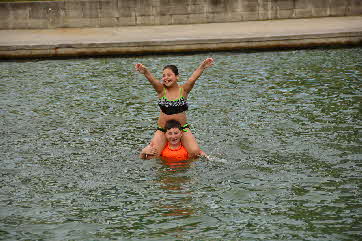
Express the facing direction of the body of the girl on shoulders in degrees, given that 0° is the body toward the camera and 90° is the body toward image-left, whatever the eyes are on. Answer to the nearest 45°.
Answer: approximately 0°

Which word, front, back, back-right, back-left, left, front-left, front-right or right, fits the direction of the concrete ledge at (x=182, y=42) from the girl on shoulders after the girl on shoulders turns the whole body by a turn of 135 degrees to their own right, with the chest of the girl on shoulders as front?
front-right

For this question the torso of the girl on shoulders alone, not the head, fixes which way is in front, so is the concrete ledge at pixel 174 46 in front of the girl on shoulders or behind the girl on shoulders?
behind
